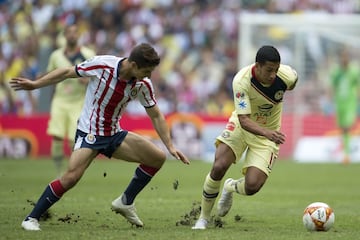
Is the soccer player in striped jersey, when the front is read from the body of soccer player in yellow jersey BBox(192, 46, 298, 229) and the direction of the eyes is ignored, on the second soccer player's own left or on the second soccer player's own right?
on the second soccer player's own right

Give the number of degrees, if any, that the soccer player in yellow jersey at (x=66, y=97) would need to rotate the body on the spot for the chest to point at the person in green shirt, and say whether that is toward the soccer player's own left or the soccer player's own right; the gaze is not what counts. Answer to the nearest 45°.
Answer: approximately 135° to the soccer player's own left

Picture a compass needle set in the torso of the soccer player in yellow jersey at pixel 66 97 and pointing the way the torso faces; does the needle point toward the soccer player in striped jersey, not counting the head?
yes

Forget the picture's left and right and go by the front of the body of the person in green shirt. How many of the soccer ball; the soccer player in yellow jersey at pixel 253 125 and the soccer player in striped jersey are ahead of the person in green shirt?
3

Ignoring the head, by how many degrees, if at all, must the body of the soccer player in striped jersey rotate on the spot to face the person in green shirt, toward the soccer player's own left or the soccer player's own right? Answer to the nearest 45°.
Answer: approximately 90° to the soccer player's own left

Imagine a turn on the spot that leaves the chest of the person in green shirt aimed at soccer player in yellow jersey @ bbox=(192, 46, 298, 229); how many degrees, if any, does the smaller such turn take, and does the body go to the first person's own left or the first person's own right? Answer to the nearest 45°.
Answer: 0° — they already face them

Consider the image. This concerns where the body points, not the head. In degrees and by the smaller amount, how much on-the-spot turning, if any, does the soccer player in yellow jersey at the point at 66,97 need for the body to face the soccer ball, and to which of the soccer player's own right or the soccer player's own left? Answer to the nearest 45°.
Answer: approximately 45° to the soccer player's own left

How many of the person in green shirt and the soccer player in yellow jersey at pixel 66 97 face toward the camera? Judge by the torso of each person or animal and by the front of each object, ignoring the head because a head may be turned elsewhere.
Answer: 2
